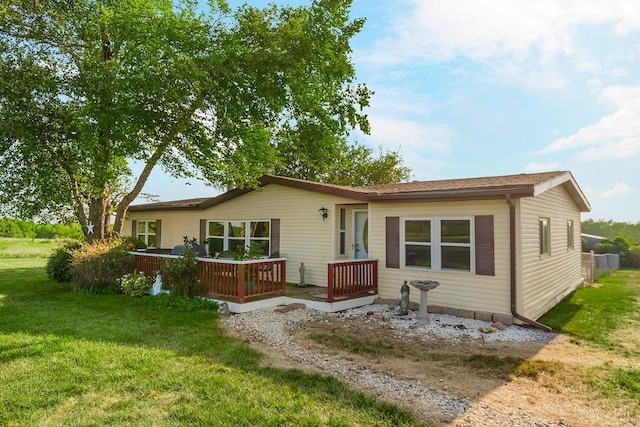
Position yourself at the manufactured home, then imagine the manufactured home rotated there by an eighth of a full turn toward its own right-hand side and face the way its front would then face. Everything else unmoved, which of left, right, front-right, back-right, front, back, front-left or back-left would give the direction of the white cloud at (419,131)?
right

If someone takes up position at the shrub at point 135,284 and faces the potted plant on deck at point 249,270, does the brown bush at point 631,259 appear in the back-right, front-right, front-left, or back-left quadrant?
front-left

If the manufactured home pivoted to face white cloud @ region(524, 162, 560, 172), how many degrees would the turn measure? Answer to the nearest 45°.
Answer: approximately 180°

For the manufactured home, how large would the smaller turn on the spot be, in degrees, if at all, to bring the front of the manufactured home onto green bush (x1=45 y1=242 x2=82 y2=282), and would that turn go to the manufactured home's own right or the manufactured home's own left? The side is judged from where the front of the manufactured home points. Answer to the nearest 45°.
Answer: approximately 45° to the manufactured home's own right

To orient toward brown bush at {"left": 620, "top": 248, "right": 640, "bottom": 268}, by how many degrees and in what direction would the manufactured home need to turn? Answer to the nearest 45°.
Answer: approximately 180°

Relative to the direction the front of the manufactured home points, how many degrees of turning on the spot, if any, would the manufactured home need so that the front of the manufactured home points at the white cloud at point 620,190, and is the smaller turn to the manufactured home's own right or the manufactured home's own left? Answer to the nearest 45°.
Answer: approximately 180°

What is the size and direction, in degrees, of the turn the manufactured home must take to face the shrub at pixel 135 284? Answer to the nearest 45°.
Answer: approximately 45° to its right

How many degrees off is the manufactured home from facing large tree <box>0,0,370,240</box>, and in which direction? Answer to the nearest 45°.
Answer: approximately 45° to its right

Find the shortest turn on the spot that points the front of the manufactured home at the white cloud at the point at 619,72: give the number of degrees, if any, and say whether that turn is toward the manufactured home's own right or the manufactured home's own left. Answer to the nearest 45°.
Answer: approximately 135° to the manufactured home's own left

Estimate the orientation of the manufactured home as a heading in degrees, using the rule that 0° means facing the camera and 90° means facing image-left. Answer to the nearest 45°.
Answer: approximately 45°

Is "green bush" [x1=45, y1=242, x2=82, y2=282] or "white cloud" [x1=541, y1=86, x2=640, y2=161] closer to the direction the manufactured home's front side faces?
the green bush

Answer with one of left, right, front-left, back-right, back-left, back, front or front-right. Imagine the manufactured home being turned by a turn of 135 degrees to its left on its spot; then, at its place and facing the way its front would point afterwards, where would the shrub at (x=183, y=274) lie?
back

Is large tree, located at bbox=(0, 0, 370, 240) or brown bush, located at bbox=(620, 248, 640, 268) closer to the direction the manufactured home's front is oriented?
the large tree
